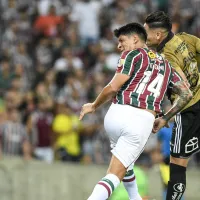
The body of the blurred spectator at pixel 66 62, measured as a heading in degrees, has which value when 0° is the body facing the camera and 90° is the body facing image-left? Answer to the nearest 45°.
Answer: approximately 0°

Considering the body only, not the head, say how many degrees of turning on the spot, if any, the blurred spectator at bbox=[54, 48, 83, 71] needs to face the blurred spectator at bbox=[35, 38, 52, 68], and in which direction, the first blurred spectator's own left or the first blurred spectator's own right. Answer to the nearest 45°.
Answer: approximately 135° to the first blurred spectator's own right

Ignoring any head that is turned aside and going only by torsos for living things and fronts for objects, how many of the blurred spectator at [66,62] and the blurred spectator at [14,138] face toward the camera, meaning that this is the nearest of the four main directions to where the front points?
2

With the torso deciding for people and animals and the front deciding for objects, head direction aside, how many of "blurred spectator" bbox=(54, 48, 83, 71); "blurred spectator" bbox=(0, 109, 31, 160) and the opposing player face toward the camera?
2

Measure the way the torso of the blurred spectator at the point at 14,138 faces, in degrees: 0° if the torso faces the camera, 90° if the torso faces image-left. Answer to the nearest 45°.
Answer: approximately 0°

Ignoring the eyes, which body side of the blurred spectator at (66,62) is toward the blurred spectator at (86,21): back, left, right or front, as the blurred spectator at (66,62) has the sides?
back

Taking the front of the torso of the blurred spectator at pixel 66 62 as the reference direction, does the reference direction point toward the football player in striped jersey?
yes

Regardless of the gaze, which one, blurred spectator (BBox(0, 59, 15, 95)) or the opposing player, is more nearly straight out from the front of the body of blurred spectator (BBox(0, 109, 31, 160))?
the opposing player

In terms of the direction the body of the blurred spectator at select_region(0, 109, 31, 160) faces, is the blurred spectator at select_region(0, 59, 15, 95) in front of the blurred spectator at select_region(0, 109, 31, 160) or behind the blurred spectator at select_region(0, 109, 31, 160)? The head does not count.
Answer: behind

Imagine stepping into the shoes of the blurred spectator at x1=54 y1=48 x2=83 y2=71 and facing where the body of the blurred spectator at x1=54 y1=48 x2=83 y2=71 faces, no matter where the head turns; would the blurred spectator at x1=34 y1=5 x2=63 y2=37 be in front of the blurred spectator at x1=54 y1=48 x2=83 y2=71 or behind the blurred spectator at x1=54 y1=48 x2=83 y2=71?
behind
